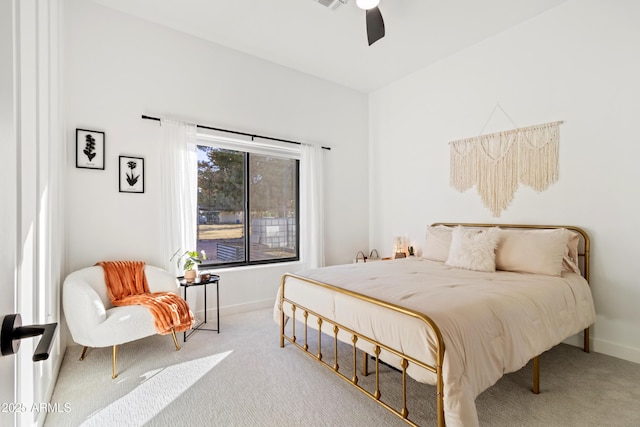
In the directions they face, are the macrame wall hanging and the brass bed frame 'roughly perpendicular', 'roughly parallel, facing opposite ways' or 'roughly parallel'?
roughly parallel

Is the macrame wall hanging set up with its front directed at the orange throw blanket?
yes

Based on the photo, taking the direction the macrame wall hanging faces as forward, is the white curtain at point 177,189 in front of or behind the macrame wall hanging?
in front

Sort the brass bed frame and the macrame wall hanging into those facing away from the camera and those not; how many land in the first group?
0

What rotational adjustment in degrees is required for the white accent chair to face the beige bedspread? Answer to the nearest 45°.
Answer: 0° — it already faces it

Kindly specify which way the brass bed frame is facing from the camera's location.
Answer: facing the viewer and to the left of the viewer

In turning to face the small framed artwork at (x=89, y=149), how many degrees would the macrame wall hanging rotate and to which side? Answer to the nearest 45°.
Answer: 0° — it already faces it

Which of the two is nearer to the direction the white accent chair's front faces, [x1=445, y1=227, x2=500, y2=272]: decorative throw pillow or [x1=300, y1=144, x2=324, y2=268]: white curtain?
the decorative throw pillow

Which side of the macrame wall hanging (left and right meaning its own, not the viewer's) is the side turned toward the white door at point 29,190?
front

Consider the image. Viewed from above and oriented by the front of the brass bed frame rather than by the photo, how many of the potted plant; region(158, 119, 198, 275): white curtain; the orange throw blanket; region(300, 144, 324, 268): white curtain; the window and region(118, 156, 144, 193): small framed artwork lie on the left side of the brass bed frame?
0

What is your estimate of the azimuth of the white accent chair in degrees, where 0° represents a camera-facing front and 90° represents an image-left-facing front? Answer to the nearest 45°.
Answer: approximately 315°

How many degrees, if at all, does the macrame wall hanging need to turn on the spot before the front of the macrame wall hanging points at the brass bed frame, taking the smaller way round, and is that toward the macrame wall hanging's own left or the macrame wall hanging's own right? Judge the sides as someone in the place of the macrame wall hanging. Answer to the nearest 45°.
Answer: approximately 45° to the macrame wall hanging's own left

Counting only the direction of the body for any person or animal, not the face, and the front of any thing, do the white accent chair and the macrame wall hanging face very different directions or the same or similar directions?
very different directions

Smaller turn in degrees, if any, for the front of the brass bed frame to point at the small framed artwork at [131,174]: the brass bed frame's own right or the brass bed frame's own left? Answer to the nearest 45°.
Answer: approximately 45° to the brass bed frame's own right

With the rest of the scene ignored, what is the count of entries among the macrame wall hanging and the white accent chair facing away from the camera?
0

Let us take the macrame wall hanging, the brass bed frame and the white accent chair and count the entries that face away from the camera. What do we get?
0
